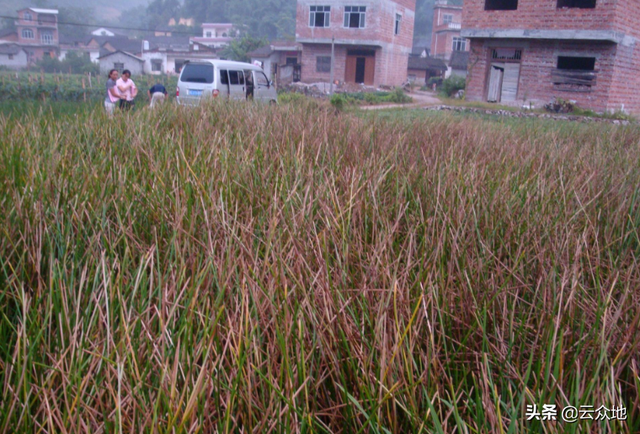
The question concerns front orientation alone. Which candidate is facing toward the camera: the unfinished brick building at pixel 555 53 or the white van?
the unfinished brick building

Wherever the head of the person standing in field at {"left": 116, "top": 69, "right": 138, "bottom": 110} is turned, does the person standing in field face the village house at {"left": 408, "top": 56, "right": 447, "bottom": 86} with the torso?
no

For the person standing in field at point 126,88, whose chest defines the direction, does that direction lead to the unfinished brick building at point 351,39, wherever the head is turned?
no

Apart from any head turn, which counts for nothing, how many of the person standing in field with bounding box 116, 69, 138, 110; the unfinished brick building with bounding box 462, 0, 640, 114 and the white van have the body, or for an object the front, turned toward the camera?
2

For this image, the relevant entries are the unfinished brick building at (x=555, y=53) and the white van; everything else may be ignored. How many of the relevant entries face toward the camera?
1

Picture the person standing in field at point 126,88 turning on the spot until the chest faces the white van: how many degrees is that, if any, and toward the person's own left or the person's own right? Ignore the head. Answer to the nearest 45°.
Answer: approximately 135° to the person's own left

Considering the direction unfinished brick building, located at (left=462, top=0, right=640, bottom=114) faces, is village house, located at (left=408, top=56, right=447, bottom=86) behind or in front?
behind

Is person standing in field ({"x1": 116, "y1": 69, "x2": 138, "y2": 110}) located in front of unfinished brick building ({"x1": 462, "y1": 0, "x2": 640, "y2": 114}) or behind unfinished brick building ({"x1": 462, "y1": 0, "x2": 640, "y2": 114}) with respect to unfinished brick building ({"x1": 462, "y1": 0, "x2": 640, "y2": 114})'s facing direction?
in front

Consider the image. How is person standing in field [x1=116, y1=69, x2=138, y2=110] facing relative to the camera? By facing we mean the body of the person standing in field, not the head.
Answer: toward the camera

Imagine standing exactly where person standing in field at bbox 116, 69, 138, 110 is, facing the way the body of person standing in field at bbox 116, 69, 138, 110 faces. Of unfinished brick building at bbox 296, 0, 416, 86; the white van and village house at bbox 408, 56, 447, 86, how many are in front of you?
0

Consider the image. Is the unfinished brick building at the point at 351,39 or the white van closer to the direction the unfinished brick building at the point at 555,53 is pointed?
the white van

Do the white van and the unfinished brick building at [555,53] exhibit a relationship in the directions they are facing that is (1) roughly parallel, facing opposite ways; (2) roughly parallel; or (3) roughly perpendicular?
roughly parallel, facing opposite ways

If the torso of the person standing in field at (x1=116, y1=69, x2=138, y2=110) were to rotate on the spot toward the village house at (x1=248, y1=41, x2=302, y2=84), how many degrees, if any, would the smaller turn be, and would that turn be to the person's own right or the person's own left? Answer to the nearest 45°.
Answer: approximately 180°

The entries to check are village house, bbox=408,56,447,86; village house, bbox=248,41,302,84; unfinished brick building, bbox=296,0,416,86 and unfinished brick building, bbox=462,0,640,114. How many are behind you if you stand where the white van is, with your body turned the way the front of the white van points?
0

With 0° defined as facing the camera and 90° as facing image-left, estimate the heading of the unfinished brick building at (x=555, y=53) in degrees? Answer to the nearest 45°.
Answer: approximately 0°

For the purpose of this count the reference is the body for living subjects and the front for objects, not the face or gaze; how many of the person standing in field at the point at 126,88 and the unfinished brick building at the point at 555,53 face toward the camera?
2

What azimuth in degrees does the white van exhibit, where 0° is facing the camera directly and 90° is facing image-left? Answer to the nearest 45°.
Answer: approximately 225°

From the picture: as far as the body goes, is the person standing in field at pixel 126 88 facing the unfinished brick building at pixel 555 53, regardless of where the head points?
no
